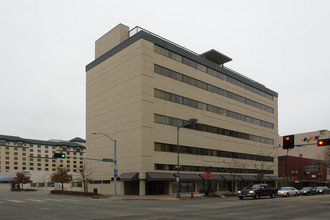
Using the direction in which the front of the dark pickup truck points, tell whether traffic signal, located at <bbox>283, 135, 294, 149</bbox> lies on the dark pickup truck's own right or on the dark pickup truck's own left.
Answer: on the dark pickup truck's own left

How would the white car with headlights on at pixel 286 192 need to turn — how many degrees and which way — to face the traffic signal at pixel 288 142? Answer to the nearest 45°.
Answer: approximately 45° to its left
